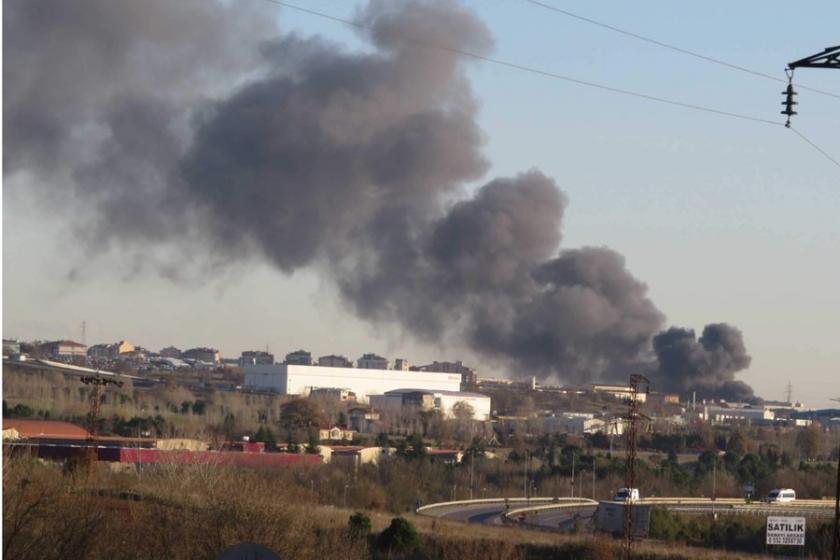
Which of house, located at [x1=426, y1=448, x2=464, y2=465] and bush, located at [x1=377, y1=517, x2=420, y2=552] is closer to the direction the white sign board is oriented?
the bush

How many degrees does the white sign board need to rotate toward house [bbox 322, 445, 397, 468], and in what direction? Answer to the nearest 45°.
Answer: approximately 135° to its right

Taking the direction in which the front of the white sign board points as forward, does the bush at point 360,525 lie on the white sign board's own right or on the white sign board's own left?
on the white sign board's own right

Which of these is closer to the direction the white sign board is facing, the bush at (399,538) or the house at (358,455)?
the bush

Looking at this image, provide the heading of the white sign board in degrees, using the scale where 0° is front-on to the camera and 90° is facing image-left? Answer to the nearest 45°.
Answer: approximately 0°

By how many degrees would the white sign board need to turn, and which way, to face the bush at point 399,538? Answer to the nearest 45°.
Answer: approximately 45° to its right

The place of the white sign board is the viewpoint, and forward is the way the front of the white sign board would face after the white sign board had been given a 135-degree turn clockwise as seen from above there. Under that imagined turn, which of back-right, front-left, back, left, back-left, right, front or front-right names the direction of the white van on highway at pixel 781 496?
front-right

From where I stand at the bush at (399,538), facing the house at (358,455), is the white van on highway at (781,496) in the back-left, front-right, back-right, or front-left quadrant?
front-right
